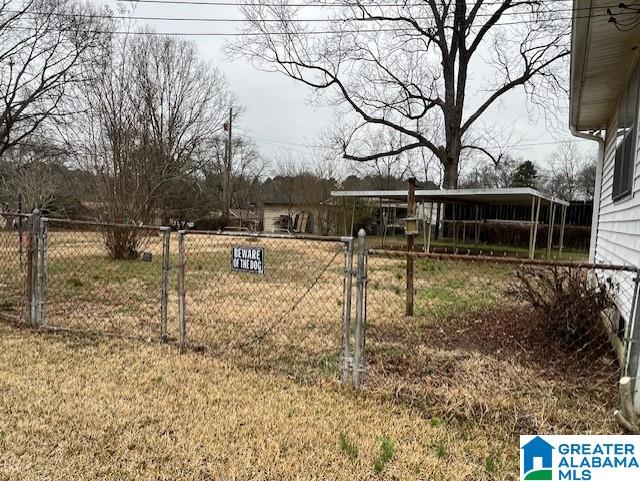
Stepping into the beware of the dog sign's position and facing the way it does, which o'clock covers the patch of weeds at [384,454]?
The patch of weeds is roughly at 11 o'clock from the beware of the dog sign.

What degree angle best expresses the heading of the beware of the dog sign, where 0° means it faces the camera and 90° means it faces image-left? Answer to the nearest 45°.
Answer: approximately 0°

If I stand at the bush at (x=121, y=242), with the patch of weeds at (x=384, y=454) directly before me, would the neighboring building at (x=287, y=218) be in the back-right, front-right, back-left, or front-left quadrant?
back-left

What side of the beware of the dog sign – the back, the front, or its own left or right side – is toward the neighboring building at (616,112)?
left

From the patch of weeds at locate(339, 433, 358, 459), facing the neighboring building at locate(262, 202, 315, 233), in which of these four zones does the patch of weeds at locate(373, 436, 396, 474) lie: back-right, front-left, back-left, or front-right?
back-right

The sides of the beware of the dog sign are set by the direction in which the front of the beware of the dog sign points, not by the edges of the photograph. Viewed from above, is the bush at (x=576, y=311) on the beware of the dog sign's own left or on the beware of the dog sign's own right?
on the beware of the dog sign's own left

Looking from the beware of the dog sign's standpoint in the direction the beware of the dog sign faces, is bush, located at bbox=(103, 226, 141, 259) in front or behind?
behind

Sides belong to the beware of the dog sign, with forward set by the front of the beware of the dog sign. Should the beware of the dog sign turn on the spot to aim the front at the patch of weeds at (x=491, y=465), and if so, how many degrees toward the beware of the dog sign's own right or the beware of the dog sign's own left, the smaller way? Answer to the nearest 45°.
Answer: approximately 45° to the beware of the dog sign's own left

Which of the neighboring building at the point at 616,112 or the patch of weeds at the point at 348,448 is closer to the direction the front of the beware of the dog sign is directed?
the patch of weeds

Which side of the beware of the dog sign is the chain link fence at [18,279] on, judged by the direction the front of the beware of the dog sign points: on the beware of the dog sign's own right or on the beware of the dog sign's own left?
on the beware of the dog sign's own right

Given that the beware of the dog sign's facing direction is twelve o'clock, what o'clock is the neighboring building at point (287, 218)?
The neighboring building is roughly at 6 o'clock from the beware of the dog sign.
